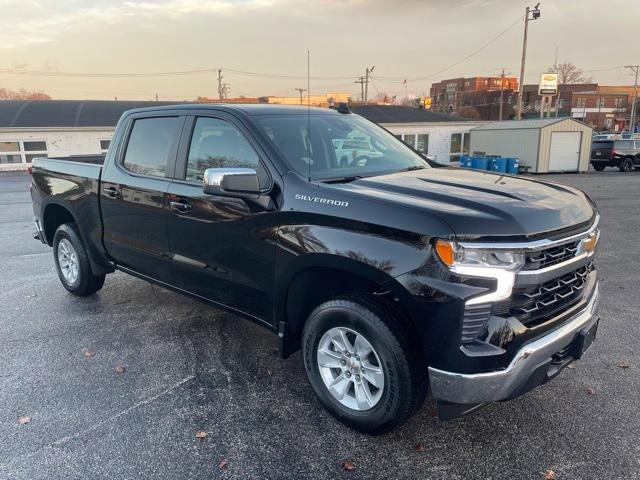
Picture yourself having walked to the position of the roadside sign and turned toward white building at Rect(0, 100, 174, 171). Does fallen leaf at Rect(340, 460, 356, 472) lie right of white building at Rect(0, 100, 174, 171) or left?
left

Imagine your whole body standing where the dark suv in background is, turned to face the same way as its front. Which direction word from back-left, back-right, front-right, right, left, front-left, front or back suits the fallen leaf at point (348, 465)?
back-right

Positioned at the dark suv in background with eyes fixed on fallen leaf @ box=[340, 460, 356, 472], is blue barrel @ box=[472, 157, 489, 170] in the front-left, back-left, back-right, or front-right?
front-right

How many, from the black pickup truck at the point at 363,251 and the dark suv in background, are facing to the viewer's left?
0

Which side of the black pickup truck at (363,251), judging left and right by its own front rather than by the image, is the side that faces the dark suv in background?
left

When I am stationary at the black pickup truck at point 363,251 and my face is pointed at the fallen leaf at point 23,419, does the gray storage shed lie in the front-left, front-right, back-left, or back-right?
back-right

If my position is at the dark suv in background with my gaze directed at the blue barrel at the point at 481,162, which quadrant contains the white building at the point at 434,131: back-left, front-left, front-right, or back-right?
front-right

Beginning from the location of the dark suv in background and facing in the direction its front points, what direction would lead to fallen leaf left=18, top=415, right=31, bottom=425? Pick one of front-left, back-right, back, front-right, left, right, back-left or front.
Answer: back-right

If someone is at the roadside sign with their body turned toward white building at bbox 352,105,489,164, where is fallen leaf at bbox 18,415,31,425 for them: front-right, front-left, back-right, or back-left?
front-left

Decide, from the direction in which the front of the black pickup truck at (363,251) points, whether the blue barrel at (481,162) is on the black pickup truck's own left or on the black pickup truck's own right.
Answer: on the black pickup truck's own left

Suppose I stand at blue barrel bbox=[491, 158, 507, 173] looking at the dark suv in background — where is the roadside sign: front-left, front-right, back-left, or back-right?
front-left

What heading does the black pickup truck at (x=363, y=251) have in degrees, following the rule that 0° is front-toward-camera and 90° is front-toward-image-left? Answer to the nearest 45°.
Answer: approximately 315°

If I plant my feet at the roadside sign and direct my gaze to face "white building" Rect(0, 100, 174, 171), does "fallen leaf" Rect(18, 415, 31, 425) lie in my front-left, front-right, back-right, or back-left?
front-left
